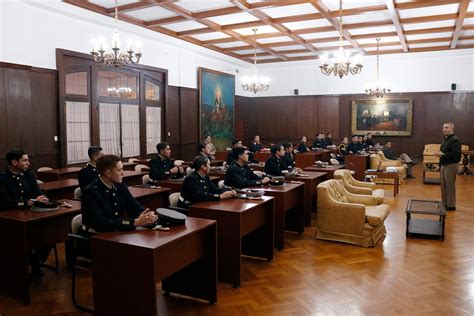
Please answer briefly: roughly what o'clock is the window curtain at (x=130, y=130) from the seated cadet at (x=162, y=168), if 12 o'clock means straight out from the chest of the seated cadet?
The window curtain is roughly at 7 o'clock from the seated cadet.

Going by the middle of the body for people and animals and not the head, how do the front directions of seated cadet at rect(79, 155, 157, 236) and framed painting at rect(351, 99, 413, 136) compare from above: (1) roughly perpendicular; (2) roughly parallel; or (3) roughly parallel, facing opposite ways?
roughly perpendicular

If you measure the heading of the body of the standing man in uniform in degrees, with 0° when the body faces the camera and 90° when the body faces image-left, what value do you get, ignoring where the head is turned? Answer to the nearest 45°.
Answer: approximately 45°

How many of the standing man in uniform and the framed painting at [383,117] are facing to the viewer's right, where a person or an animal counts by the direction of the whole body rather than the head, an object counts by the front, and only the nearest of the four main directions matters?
0

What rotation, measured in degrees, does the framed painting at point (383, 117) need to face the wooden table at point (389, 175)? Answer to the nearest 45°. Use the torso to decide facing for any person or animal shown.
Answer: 0° — it already faces it

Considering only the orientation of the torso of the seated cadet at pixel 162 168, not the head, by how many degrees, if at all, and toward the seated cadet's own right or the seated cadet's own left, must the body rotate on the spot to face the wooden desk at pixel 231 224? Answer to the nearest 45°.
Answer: approximately 45° to the seated cadet's own right

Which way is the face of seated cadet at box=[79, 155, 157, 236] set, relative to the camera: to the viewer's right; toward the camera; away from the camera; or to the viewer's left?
to the viewer's right

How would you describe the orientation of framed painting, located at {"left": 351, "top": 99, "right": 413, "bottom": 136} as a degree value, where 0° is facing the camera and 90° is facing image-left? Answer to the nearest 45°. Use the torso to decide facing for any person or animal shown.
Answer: approximately 0°

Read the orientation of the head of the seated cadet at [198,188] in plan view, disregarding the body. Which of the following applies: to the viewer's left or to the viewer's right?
to the viewer's right

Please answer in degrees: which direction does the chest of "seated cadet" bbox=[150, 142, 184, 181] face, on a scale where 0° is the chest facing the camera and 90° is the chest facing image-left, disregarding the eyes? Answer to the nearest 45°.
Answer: approximately 315°

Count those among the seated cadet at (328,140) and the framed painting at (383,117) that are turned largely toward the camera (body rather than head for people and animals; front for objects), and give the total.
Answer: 1

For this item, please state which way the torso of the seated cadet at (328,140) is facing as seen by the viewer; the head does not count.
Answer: to the viewer's right
